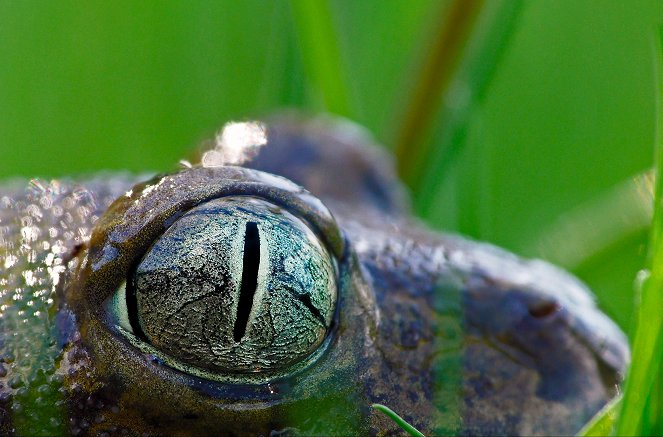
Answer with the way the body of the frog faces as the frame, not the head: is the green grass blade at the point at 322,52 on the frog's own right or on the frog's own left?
on the frog's own left

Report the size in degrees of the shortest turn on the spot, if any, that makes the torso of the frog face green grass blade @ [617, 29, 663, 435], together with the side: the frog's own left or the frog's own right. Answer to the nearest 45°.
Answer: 0° — it already faces it

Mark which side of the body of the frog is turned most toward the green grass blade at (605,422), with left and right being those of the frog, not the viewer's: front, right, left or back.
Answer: front

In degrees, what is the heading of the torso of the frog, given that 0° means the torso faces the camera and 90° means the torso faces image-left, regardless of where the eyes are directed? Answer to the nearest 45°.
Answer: approximately 270°
